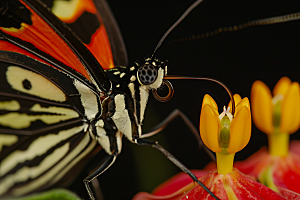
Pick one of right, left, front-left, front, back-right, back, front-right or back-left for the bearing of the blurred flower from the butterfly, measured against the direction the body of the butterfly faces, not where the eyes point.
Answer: front

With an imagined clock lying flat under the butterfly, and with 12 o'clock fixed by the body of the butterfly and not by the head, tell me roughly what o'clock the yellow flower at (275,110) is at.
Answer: The yellow flower is roughly at 12 o'clock from the butterfly.

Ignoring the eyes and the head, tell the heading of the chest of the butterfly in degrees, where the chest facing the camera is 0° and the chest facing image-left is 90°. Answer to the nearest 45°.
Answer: approximately 270°
